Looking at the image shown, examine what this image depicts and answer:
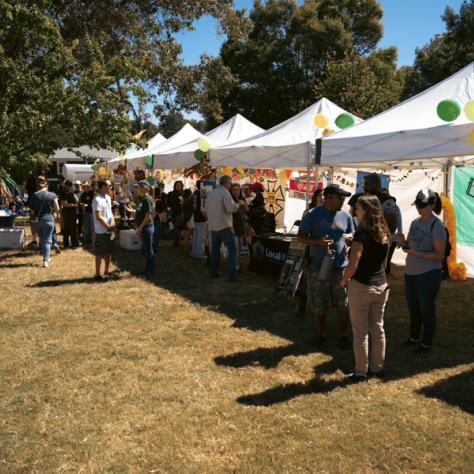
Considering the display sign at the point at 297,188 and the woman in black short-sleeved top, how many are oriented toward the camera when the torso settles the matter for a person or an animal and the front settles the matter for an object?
1

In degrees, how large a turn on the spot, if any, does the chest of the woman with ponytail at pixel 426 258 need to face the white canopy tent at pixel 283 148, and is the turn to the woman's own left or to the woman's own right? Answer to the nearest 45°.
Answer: approximately 90° to the woman's own right

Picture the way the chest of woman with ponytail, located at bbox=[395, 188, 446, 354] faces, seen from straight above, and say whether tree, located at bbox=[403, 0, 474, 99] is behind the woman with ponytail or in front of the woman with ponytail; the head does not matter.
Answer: behind

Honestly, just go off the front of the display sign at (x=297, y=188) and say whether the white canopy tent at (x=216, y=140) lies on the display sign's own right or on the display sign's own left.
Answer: on the display sign's own right

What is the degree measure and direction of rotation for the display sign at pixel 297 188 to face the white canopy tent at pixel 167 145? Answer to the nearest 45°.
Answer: approximately 135° to its right

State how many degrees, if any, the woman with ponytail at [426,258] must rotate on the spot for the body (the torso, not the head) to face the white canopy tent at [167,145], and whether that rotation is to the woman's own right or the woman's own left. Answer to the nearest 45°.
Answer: approximately 90° to the woman's own right

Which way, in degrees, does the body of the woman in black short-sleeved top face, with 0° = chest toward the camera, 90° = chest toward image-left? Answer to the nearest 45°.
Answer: approximately 135°
